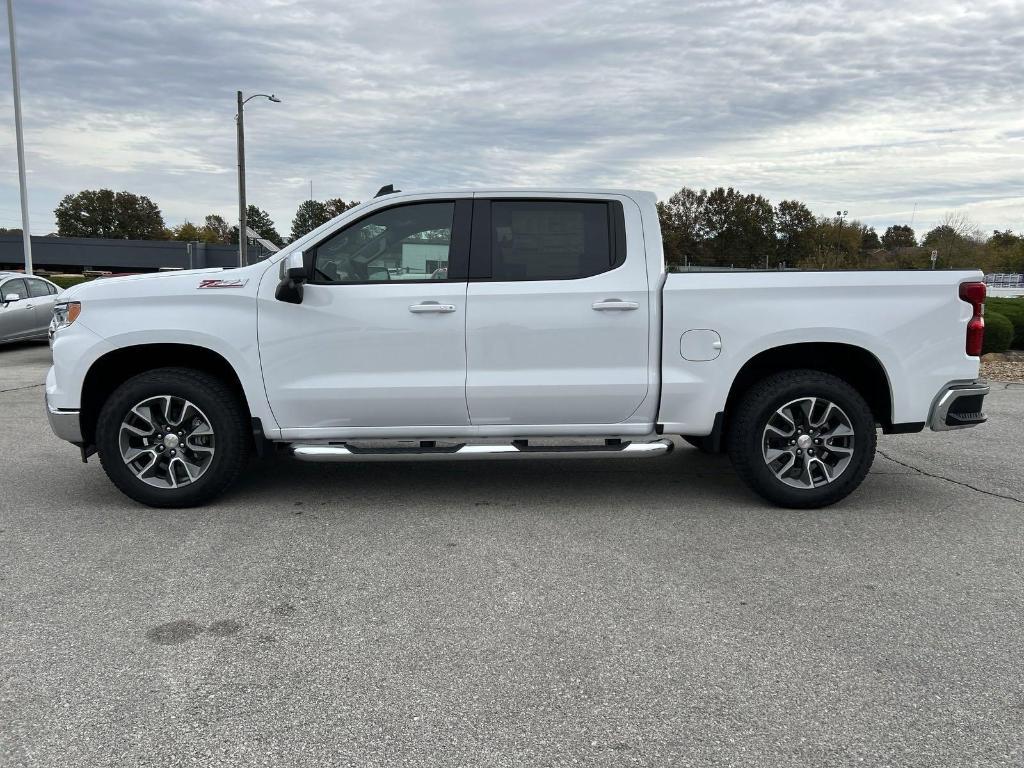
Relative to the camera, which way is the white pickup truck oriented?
to the viewer's left

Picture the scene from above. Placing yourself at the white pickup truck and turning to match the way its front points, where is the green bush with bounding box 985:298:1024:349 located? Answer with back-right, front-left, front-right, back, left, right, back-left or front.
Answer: back-right

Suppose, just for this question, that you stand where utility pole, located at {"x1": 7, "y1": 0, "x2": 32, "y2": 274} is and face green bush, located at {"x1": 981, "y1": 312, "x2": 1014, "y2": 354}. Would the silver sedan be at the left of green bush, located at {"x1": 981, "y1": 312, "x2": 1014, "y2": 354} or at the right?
right

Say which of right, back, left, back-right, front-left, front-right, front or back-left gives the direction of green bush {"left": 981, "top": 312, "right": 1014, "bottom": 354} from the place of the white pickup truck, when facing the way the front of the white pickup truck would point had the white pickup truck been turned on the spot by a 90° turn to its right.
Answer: front-right

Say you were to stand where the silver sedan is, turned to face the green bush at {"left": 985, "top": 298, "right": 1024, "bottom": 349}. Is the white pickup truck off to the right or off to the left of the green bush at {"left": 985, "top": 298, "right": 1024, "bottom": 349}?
right

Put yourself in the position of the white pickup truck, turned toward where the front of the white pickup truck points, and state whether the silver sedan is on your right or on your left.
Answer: on your right

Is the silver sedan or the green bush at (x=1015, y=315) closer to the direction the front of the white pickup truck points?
the silver sedan
